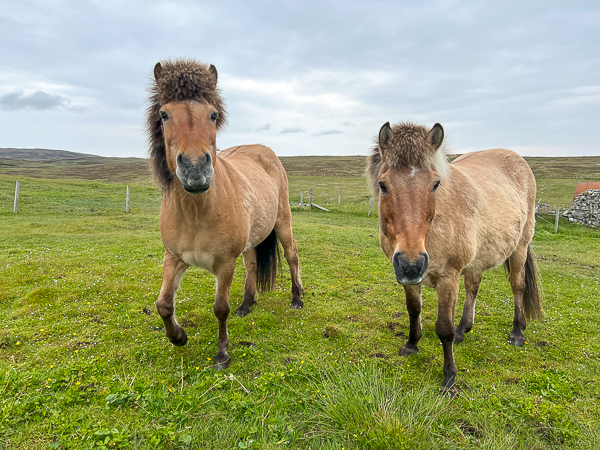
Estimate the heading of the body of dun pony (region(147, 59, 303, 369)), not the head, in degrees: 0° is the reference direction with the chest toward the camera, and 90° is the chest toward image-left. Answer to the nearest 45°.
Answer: approximately 45°

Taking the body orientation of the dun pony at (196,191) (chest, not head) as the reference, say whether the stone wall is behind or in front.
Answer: behind

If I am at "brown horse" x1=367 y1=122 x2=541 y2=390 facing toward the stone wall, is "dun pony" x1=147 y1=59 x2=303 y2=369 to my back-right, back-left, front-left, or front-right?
back-left

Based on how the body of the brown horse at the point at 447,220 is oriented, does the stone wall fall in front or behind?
behind

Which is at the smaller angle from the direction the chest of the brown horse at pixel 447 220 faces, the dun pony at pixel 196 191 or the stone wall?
the dun pony
